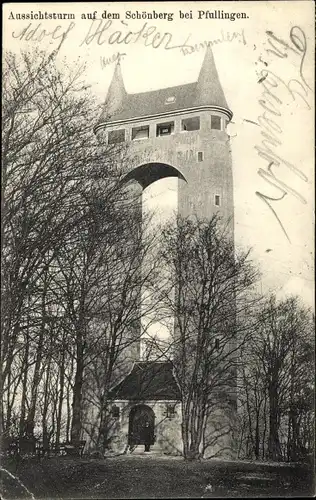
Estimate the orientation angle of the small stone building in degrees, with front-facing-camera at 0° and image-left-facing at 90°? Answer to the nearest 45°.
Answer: approximately 0°

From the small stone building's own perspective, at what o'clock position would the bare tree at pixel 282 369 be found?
The bare tree is roughly at 9 o'clock from the small stone building.
